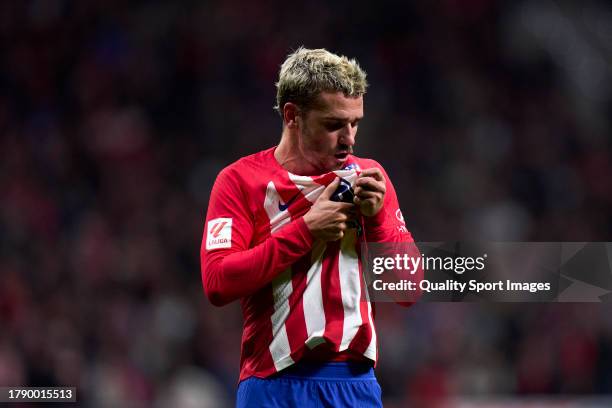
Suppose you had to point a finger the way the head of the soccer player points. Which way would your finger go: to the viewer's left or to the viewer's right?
to the viewer's right

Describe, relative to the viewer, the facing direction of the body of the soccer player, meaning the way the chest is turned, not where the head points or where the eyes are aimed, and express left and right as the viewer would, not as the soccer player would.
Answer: facing the viewer and to the right of the viewer
